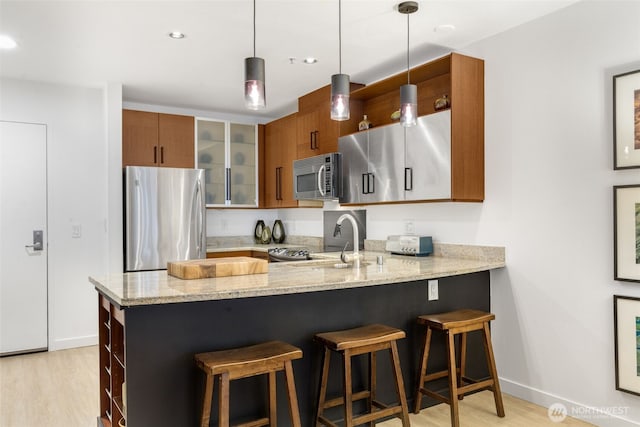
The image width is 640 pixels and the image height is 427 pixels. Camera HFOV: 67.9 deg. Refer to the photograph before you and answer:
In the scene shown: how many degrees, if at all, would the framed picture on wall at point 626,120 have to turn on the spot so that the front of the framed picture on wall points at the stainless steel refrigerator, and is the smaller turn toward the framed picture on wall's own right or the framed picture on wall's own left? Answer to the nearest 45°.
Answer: approximately 45° to the framed picture on wall's own right

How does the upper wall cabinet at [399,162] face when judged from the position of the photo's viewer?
facing the viewer and to the left of the viewer

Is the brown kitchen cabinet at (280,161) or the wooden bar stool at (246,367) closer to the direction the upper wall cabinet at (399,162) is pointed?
the wooden bar stool

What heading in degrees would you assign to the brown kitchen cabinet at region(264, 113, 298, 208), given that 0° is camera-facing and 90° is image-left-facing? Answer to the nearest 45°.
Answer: approximately 45°

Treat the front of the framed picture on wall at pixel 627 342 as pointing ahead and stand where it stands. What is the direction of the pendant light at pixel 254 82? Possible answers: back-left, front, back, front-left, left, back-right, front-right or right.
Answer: front

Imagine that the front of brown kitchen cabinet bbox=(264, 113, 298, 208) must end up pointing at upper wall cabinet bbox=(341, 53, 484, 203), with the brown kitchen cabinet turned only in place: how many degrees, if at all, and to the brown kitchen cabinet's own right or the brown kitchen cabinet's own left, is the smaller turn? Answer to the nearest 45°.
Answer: approximately 90° to the brown kitchen cabinet's own left

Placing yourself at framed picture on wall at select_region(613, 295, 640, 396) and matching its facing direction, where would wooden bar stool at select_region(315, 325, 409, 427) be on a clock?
The wooden bar stool is roughly at 12 o'clock from the framed picture on wall.

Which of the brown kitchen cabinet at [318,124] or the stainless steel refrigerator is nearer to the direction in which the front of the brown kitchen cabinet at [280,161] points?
the stainless steel refrigerator
